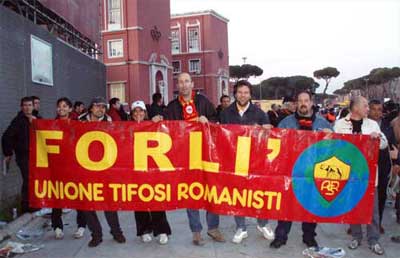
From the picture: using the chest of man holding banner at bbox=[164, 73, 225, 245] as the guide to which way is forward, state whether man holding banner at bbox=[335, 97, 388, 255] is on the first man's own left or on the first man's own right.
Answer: on the first man's own left

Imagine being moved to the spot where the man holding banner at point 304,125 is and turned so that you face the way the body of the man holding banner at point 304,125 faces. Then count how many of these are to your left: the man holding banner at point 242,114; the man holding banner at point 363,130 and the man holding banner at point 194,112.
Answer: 1

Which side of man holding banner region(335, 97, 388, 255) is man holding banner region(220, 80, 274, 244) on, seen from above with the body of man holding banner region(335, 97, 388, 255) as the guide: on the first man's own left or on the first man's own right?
on the first man's own right
